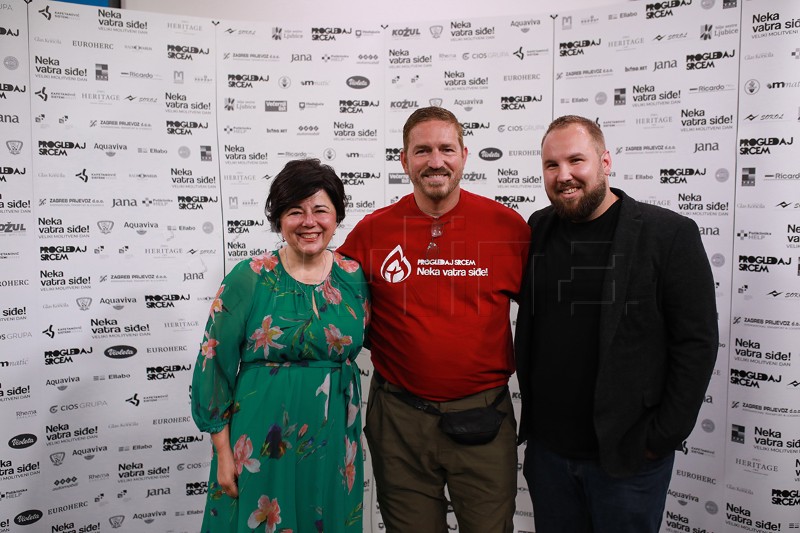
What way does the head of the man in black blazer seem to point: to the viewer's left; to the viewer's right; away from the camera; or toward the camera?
toward the camera

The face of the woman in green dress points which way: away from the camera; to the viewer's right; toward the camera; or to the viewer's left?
toward the camera

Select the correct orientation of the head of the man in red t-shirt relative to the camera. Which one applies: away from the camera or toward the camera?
toward the camera

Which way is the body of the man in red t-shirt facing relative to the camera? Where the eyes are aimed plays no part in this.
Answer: toward the camera
